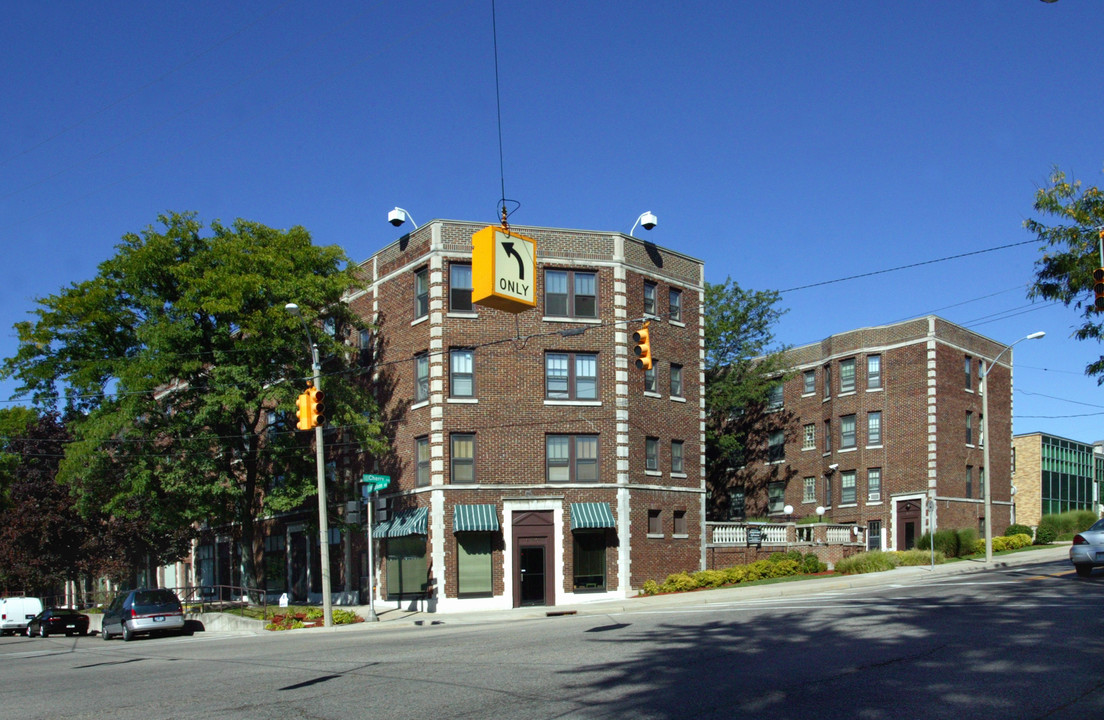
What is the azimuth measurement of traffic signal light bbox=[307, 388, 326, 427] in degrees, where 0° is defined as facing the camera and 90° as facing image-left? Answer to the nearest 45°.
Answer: approximately 315°

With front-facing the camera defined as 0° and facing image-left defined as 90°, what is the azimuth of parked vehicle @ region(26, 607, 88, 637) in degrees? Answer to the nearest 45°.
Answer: approximately 135°

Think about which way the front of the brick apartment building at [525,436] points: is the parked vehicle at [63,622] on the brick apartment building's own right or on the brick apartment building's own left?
on the brick apartment building's own right

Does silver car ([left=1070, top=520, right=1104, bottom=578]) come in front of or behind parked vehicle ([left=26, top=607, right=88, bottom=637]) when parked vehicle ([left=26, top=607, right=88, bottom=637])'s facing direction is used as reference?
behind

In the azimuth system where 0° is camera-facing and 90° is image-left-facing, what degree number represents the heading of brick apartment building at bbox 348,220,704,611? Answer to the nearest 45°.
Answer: approximately 0°

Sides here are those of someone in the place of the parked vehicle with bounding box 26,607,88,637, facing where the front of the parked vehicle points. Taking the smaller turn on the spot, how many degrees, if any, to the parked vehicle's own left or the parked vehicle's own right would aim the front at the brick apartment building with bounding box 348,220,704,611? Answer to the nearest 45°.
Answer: approximately 180°

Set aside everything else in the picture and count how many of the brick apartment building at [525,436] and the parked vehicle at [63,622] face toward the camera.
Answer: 1

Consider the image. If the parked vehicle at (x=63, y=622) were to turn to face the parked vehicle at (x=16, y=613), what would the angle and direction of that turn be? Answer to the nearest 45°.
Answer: approximately 45° to its right
